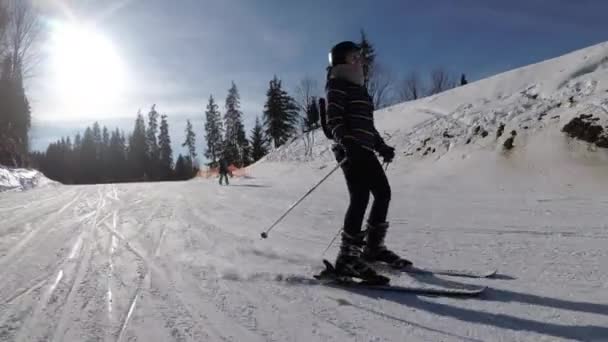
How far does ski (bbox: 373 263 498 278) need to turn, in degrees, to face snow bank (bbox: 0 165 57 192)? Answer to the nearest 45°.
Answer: approximately 135° to its left

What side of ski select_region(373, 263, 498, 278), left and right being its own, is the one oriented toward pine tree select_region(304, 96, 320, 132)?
left

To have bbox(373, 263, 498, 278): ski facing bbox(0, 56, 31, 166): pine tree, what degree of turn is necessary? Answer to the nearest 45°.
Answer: approximately 135° to its left

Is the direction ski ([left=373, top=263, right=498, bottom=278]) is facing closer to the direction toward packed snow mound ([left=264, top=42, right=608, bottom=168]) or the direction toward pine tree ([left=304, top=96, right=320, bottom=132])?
the packed snow mound

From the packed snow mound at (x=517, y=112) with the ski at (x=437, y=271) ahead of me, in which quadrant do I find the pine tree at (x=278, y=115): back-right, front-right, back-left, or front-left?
back-right

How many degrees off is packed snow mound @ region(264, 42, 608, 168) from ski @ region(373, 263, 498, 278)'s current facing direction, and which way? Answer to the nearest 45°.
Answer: approximately 90° to its left

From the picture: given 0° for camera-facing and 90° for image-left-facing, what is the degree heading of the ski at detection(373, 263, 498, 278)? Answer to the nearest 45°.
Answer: approximately 270°

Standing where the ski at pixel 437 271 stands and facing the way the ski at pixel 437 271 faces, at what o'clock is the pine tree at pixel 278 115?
The pine tree is roughly at 8 o'clock from the ski.
